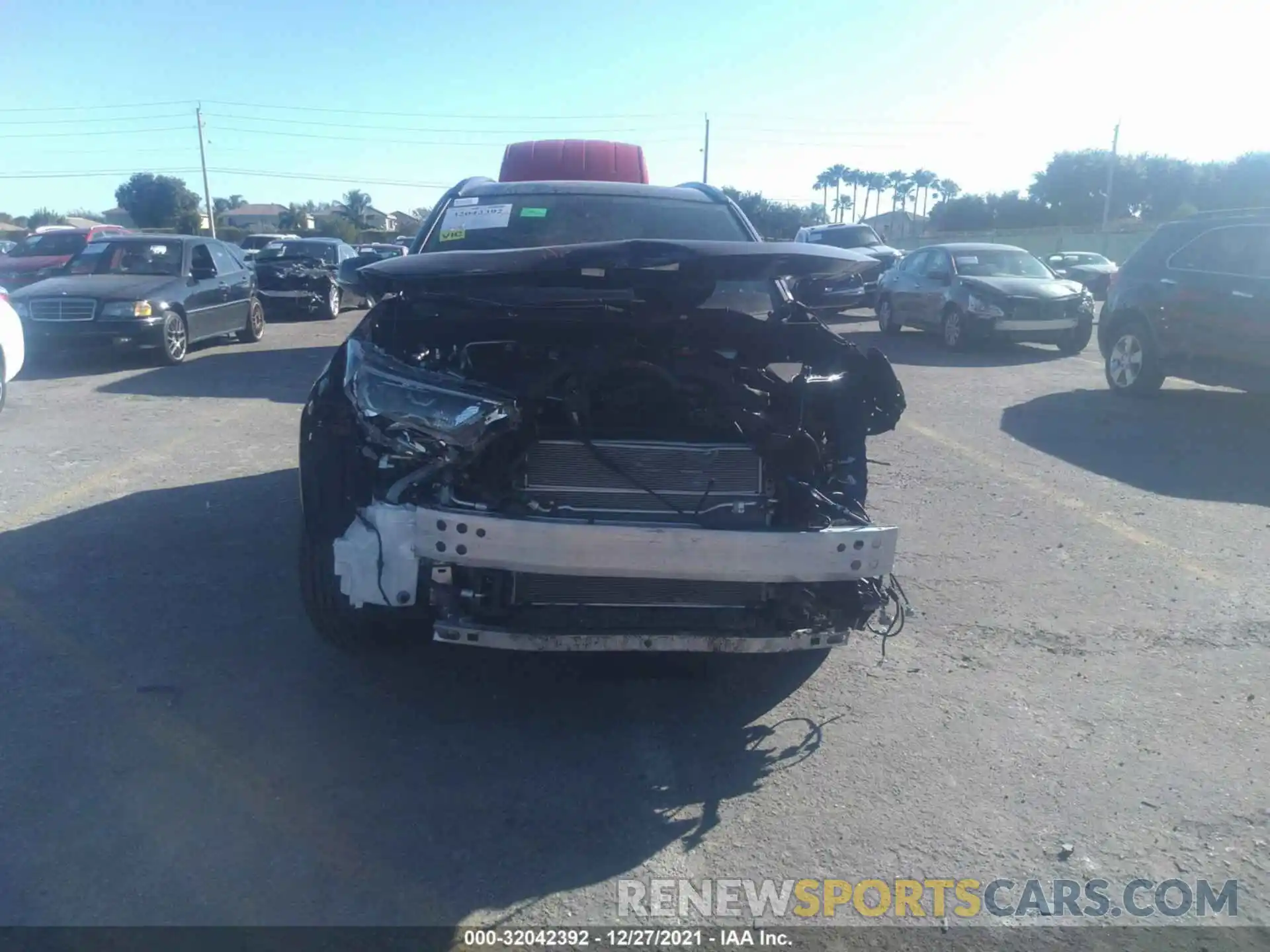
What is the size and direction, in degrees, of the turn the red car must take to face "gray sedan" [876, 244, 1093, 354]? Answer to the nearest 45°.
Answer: approximately 90° to its left

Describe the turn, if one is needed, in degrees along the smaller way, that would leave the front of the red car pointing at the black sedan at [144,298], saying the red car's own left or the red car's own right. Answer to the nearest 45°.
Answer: approximately 45° to the red car's own left

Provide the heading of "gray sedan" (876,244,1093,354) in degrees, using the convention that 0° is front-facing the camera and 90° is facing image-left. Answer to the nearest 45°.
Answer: approximately 315°

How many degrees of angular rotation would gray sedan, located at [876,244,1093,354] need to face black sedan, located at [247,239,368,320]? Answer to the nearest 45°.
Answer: approximately 135° to its right

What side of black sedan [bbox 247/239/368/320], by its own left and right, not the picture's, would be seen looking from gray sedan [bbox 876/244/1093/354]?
left

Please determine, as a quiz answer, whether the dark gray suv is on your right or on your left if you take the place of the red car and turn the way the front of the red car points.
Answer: on your left
